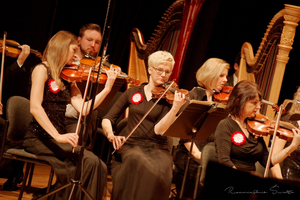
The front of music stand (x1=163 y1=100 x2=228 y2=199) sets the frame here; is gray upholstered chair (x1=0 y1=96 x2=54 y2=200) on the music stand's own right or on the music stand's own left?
on the music stand's own left

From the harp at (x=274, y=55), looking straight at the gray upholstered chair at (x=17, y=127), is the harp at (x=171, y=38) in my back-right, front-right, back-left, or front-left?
front-right

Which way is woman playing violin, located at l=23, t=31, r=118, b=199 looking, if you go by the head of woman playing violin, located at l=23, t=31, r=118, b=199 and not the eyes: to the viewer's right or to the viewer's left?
to the viewer's right

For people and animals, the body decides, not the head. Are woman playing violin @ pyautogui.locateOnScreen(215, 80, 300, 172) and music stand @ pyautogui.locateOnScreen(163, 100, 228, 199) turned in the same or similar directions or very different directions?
very different directions

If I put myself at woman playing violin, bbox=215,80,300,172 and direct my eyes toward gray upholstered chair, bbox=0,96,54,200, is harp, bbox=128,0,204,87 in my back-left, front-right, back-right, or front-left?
front-right

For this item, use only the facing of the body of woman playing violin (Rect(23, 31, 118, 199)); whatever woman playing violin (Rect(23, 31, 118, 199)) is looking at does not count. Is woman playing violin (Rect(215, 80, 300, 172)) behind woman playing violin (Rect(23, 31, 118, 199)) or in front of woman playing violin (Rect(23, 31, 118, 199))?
in front

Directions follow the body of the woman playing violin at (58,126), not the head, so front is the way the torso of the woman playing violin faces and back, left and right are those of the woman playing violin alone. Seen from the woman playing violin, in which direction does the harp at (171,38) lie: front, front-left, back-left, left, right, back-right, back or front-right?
left

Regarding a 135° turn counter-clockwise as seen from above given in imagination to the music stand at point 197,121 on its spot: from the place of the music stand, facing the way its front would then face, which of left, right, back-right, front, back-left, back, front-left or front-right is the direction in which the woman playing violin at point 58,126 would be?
right

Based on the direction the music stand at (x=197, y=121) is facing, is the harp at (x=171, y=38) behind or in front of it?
in front

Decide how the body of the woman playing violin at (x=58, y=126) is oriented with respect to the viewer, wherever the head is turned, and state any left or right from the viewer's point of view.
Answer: facing the viewer and to the right of the viewer

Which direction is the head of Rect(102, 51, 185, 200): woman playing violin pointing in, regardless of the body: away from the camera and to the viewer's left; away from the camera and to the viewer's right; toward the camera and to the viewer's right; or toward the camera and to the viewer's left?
toward the camera and to the viewer's right
